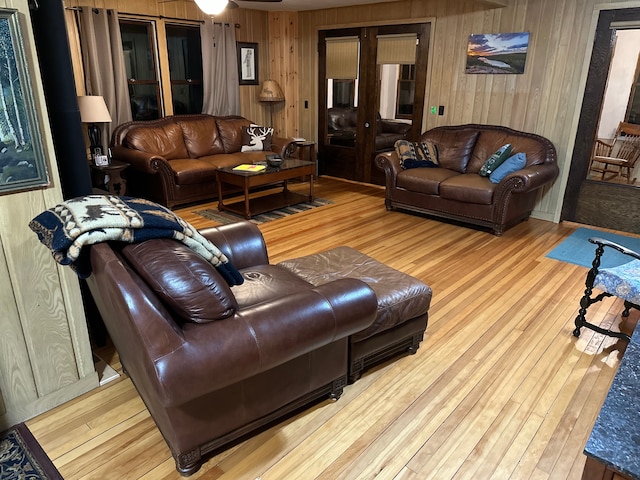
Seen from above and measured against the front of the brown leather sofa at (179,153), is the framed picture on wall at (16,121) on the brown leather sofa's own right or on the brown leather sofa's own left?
on the brown leather sofa's own right

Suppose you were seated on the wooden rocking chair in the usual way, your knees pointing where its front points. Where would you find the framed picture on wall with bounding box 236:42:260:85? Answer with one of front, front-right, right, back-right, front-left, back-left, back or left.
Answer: front-right

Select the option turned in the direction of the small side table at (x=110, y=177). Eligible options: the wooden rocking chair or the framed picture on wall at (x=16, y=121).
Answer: the wooden rocking chair

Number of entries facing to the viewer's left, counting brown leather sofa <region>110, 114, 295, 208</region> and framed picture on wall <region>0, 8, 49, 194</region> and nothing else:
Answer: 0

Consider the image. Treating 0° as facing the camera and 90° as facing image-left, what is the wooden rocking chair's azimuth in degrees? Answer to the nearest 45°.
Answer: approximately 45°

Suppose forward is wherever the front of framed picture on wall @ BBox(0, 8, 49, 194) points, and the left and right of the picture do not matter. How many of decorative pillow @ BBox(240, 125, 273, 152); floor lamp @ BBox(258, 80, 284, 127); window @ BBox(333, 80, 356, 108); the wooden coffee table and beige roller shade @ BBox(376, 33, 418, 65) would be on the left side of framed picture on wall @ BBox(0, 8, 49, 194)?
5

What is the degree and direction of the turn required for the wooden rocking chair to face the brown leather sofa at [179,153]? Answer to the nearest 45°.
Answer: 0° — it already faces it

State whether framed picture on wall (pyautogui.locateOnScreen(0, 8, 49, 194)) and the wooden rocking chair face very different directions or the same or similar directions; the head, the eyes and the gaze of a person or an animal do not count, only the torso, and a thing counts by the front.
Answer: very different directions

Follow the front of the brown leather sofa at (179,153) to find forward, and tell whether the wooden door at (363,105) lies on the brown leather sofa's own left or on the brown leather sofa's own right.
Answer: on the brown leather sofa's own left

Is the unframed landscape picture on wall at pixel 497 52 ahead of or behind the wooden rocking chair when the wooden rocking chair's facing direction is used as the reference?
ahead

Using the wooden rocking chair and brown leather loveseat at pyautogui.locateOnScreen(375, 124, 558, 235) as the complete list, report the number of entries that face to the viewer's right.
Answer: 0

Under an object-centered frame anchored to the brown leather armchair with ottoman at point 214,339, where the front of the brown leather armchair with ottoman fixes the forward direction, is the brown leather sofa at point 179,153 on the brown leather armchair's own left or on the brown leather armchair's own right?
on the brown leather armchair's own left
